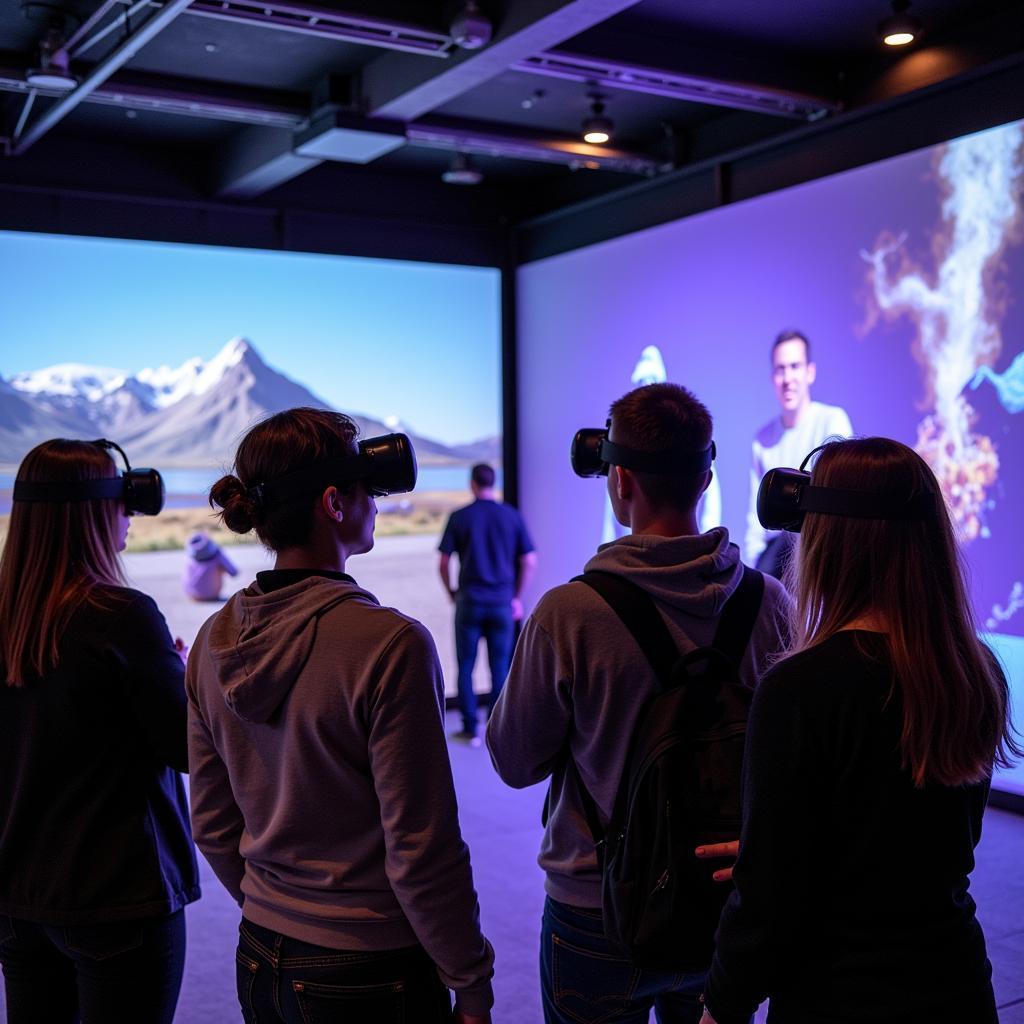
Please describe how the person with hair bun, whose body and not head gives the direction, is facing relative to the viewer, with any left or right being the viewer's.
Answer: facing away from the viewer and to the right of the viewer

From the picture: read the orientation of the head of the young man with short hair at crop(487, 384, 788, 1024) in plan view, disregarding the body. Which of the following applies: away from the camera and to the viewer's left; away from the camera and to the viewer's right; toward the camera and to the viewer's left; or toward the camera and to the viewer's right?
away from the camera and to the viewer's left

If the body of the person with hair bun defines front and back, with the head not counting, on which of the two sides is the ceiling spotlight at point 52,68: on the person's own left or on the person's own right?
on the person's own left

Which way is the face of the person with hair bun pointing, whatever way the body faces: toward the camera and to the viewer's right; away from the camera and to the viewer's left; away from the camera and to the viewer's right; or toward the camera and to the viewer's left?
away from the camera and to the viewer's right

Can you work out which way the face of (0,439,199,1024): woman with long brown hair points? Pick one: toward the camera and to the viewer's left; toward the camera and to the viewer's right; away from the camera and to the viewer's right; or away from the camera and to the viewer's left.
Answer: away from the camera and to the viewer's right

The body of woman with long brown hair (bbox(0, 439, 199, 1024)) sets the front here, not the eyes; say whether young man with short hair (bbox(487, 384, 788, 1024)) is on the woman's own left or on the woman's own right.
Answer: on the woman's own right

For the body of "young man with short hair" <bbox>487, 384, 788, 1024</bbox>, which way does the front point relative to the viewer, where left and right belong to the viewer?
facing away from the viewer and to the left of the viewer
